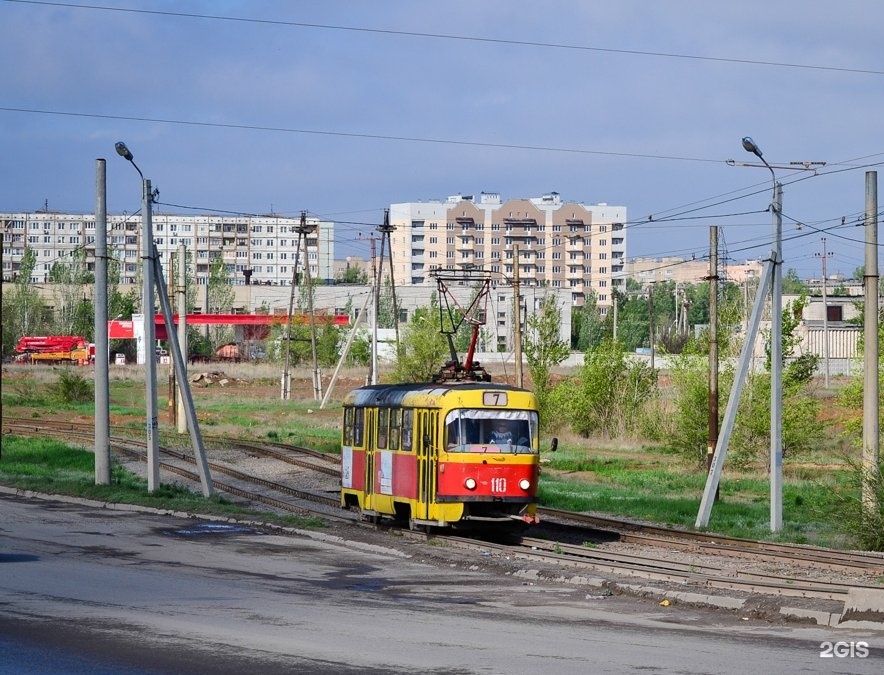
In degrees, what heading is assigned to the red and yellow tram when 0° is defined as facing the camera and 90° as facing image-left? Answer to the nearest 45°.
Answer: approximately 315°

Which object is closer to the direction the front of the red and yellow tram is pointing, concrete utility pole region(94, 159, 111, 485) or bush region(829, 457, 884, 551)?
the bush

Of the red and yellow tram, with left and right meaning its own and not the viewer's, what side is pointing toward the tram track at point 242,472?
back

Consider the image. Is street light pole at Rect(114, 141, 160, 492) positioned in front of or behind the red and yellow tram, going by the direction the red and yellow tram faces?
behind

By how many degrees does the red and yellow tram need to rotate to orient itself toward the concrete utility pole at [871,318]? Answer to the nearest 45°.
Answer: approximately 45° to its left

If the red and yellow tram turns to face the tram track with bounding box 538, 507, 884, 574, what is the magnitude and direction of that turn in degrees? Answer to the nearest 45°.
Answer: approximately 45° to its left

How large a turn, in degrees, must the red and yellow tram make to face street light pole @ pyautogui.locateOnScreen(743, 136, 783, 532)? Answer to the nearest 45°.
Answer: approximately 90° to its left

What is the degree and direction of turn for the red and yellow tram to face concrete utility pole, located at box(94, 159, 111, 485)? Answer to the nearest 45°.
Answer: approximately 180°

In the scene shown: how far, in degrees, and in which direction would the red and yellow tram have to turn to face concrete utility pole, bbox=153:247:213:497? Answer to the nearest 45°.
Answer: approximately 180°
